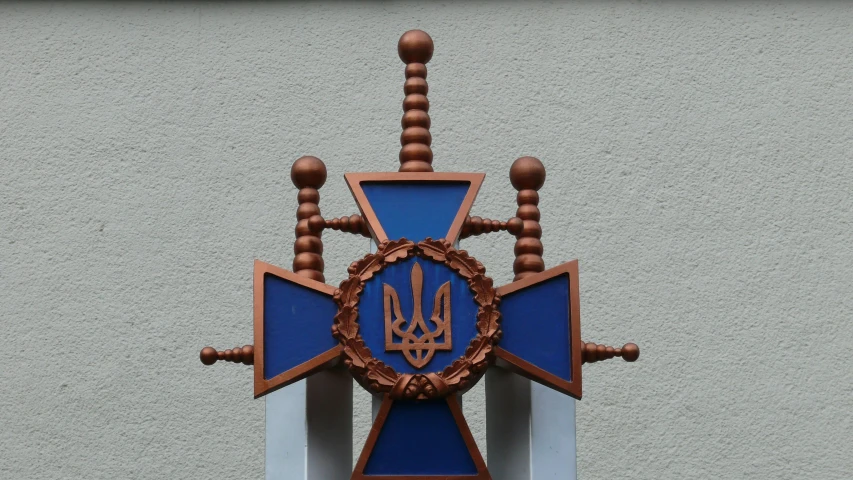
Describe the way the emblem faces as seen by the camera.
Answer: facing the viewer
